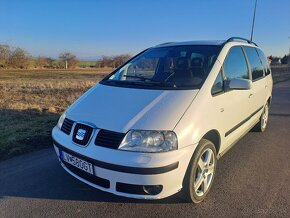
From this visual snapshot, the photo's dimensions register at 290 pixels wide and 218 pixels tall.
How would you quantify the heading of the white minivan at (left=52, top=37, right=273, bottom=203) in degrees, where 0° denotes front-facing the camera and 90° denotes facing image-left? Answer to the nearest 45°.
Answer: approximately 45°
